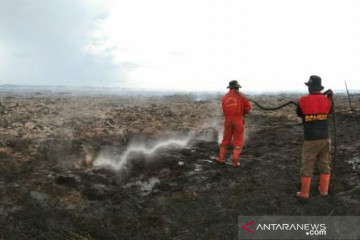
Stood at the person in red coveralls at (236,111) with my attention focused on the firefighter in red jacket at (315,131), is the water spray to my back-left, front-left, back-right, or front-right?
back-right

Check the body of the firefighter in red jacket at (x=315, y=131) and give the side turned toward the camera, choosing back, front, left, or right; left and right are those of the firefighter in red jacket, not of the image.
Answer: back

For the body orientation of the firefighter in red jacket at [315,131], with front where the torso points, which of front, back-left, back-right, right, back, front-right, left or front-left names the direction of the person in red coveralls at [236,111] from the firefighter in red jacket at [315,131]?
front-left

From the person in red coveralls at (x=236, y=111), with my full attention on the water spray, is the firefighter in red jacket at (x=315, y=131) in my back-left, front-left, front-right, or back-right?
back-left

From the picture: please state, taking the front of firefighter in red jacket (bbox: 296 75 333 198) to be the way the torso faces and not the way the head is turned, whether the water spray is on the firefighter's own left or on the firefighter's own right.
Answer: on the firefighter's own left
